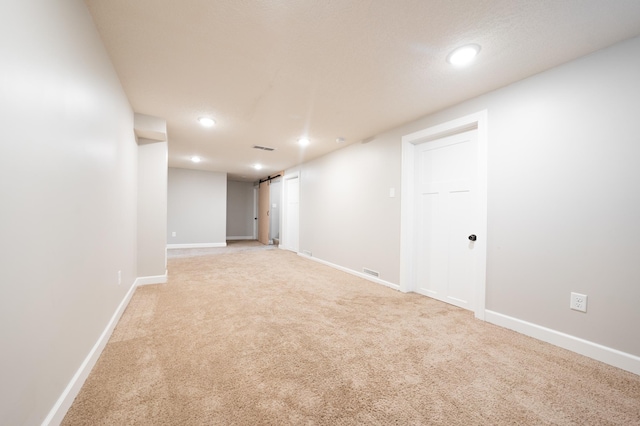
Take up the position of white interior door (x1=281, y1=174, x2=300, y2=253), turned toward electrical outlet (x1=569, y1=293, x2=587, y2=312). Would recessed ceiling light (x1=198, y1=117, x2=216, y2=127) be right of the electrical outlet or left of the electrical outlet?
right

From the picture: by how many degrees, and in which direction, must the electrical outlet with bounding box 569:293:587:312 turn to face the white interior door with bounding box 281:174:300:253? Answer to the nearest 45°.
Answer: approximately 45° to its right

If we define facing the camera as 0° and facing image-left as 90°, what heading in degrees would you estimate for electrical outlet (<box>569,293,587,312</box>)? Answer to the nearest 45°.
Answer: approximately 45°

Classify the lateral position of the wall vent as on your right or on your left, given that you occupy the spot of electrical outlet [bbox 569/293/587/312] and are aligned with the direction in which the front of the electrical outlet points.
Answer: on your right

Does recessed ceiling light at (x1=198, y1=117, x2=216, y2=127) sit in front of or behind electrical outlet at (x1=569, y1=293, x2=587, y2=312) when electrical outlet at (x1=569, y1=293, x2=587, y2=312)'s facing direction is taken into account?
in front

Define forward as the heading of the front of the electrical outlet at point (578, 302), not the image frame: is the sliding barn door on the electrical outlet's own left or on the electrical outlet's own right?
on the electrical outlet's own right

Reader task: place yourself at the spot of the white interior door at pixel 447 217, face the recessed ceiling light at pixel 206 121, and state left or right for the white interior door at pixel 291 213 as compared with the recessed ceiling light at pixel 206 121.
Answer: right

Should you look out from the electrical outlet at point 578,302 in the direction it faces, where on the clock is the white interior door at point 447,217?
The white interior door is roughly at 2 o'clock from the electrical outlet.

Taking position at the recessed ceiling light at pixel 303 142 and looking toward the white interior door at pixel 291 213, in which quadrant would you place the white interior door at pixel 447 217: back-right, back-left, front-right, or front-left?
back-right

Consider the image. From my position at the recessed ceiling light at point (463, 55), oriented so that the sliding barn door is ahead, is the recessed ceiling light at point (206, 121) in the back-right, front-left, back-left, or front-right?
front-left
